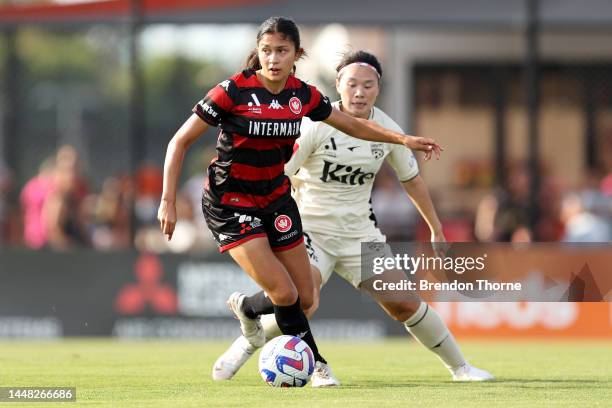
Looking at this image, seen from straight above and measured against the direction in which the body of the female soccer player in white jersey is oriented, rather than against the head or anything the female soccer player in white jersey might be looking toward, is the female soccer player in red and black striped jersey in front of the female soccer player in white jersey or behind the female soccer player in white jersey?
in front

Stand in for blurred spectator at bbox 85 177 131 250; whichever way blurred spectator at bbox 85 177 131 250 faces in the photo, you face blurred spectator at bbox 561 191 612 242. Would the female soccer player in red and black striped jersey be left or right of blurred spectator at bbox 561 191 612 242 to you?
right

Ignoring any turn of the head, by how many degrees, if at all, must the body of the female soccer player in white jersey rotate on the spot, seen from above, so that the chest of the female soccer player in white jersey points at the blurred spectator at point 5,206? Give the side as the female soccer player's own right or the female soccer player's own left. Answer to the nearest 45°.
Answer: approximately 135° to the female soccer player's own right

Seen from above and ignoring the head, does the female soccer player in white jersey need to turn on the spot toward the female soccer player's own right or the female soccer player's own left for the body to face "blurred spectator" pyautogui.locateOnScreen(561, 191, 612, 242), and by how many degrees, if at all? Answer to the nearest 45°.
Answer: approximately 135° to the female soccer player's own left

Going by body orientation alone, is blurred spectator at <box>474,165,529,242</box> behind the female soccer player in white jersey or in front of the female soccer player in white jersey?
behind

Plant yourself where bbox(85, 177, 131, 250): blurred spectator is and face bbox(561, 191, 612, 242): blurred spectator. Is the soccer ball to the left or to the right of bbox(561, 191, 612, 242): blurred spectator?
right

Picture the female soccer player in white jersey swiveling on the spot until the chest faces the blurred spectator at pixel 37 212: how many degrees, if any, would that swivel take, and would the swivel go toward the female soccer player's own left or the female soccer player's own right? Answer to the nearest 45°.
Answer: approximately 135° to the female soccer player's own right

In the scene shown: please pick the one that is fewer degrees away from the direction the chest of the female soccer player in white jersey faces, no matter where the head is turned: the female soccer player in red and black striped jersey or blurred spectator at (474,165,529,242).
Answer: the female soccer player in red and black striped jersey

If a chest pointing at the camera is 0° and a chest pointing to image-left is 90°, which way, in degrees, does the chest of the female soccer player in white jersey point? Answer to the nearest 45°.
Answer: approximately 0°
